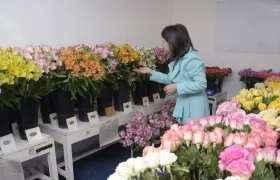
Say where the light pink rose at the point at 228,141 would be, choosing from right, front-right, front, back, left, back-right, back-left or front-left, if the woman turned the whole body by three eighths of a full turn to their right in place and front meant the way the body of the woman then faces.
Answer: back-right

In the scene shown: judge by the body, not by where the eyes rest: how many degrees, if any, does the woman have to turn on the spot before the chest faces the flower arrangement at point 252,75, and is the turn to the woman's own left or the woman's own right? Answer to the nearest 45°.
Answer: approximately 135° to the woman's own right

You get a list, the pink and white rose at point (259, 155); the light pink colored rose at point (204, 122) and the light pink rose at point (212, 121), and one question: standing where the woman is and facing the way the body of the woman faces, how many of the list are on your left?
3

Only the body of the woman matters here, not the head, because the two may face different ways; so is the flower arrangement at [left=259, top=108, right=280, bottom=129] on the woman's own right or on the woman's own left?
on the woman's own left

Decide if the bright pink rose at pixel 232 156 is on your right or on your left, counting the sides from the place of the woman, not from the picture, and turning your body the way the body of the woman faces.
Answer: on your left

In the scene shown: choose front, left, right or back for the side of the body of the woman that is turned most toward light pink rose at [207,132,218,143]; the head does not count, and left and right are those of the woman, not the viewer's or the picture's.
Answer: left

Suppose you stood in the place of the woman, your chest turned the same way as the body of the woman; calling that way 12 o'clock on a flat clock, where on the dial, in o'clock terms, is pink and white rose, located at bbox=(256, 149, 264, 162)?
The pink and white rose is roughly at 9 o'clock from the woman.

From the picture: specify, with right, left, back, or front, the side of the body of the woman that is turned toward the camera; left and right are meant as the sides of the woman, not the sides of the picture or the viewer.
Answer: left

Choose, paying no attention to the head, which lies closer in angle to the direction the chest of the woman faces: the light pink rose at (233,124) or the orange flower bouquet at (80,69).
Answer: the orange flower bouquet

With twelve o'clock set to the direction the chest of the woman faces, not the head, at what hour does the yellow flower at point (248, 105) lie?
The yellow flower is roughly at 8 o'clock from the woman.

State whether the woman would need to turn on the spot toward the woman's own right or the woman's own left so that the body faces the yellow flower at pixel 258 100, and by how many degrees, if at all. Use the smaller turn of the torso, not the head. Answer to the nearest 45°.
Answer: approximately 135° to the woman's own left
